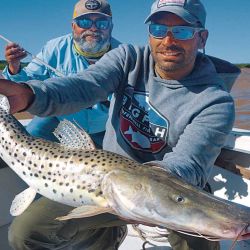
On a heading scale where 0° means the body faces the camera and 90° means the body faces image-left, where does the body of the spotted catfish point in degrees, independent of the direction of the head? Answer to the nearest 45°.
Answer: approximately 270°
